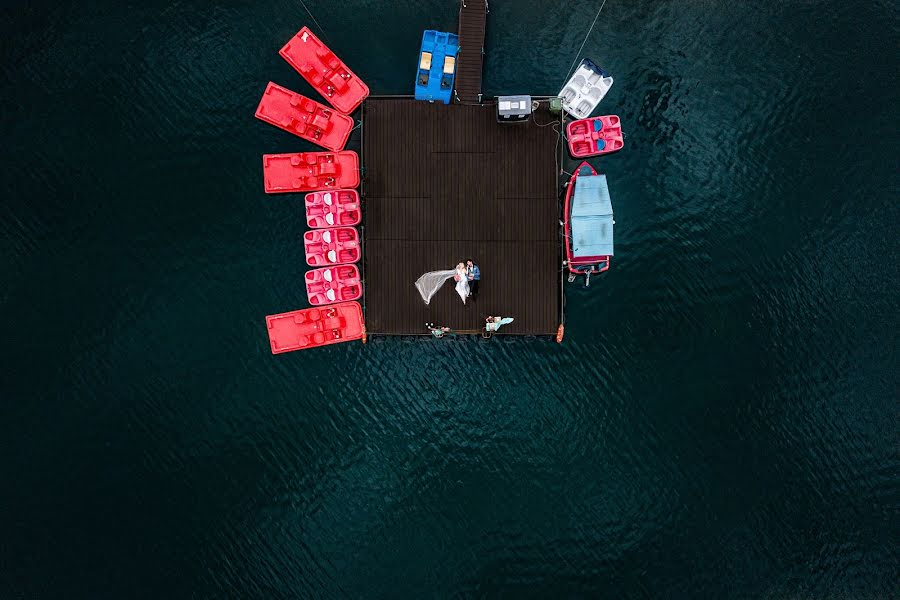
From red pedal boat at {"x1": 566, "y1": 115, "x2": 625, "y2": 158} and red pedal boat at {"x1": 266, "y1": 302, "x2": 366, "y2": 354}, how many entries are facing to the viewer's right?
1
